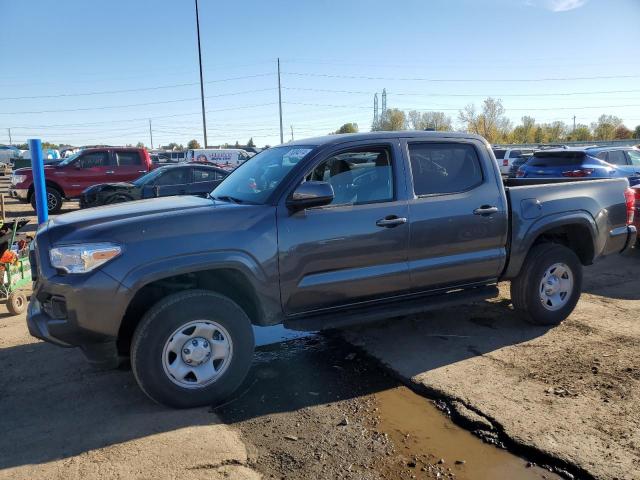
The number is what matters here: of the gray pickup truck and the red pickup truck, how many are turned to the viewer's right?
0

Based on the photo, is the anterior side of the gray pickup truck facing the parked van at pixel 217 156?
no

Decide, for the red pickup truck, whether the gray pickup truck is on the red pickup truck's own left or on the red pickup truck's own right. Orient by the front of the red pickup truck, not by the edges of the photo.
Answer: on the red pickup truck's own left

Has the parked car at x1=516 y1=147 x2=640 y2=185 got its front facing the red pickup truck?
no

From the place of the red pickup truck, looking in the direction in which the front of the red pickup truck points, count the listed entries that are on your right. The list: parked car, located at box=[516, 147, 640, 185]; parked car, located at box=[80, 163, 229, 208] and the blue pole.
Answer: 0

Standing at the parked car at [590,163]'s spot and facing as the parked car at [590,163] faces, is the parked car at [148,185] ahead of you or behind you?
behind

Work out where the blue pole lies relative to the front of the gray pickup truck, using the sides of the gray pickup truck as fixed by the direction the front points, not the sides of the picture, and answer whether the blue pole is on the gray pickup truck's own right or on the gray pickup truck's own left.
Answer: on the gray pickup truck's own right

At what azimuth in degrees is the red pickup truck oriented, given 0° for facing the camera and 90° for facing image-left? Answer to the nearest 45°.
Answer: approximately 45°

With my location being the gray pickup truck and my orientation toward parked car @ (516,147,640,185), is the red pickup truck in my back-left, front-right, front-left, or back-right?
front-left

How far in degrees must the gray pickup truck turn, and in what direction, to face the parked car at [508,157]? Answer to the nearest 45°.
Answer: approximately 135° to its right

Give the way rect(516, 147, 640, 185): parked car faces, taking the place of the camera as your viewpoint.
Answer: facing away from the viewer and to the right of the viewer

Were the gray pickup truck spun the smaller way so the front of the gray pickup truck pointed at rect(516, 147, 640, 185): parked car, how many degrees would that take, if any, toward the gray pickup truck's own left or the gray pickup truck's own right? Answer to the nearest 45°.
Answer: approximately 180°

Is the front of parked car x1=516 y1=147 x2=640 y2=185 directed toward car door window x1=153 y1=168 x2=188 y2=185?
no
